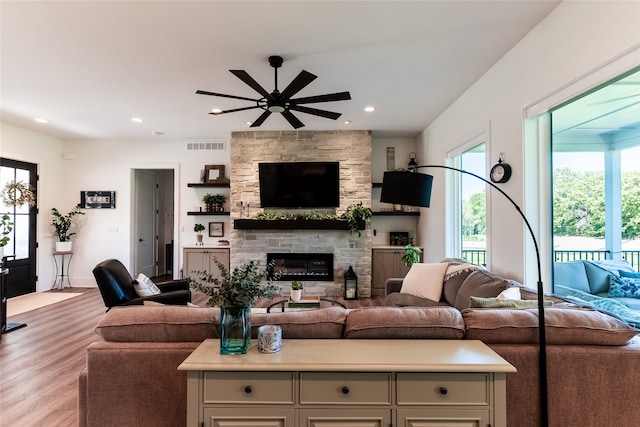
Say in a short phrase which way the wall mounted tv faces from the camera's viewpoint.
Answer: facing the viewer

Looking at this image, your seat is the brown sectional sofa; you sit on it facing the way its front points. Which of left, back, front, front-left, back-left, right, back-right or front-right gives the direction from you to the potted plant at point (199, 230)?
front-left

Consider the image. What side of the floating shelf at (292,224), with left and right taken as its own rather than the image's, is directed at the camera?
front

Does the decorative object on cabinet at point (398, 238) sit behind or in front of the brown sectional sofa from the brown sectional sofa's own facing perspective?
in front

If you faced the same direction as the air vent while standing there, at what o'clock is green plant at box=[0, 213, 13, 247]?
The green plant is roughly at 2 o'clock from the air vent.

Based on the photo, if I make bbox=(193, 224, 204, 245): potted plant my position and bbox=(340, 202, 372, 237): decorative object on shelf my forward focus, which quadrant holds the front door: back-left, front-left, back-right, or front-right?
back-right

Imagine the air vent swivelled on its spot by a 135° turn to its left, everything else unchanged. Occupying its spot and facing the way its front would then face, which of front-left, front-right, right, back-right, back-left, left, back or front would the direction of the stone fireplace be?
right

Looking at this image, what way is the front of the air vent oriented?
toward the camera

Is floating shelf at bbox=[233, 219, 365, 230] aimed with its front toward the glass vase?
yes

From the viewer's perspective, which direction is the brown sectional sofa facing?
away from the camera

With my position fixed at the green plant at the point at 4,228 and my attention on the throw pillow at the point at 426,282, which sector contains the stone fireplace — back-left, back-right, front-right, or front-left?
front-left

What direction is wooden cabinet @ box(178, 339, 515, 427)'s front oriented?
toward the camera

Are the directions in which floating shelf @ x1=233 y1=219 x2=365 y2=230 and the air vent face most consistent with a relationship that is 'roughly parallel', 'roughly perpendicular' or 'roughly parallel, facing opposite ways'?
roughly parallel

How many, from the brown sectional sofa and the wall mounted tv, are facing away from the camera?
1

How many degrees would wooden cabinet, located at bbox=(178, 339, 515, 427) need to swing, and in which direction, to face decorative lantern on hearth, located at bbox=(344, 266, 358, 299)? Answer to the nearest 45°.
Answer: approximately 180°
